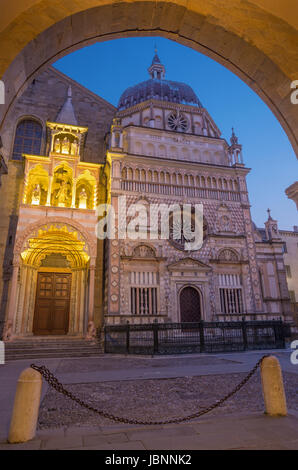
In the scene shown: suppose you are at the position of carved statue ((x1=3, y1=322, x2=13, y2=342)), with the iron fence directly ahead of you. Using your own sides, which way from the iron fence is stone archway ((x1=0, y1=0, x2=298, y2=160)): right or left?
right

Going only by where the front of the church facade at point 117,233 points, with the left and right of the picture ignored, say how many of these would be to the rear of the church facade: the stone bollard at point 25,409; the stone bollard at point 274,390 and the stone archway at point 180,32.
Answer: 0

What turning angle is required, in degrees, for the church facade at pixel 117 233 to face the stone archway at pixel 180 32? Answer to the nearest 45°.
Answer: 0° — it already faces it

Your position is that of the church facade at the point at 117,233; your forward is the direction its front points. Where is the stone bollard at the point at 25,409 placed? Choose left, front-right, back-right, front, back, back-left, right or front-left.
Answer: front

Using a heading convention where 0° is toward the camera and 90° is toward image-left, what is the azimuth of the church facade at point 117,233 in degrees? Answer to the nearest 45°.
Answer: approximately 0°

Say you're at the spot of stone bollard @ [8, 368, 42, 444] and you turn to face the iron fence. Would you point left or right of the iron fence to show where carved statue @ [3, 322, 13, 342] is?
left
